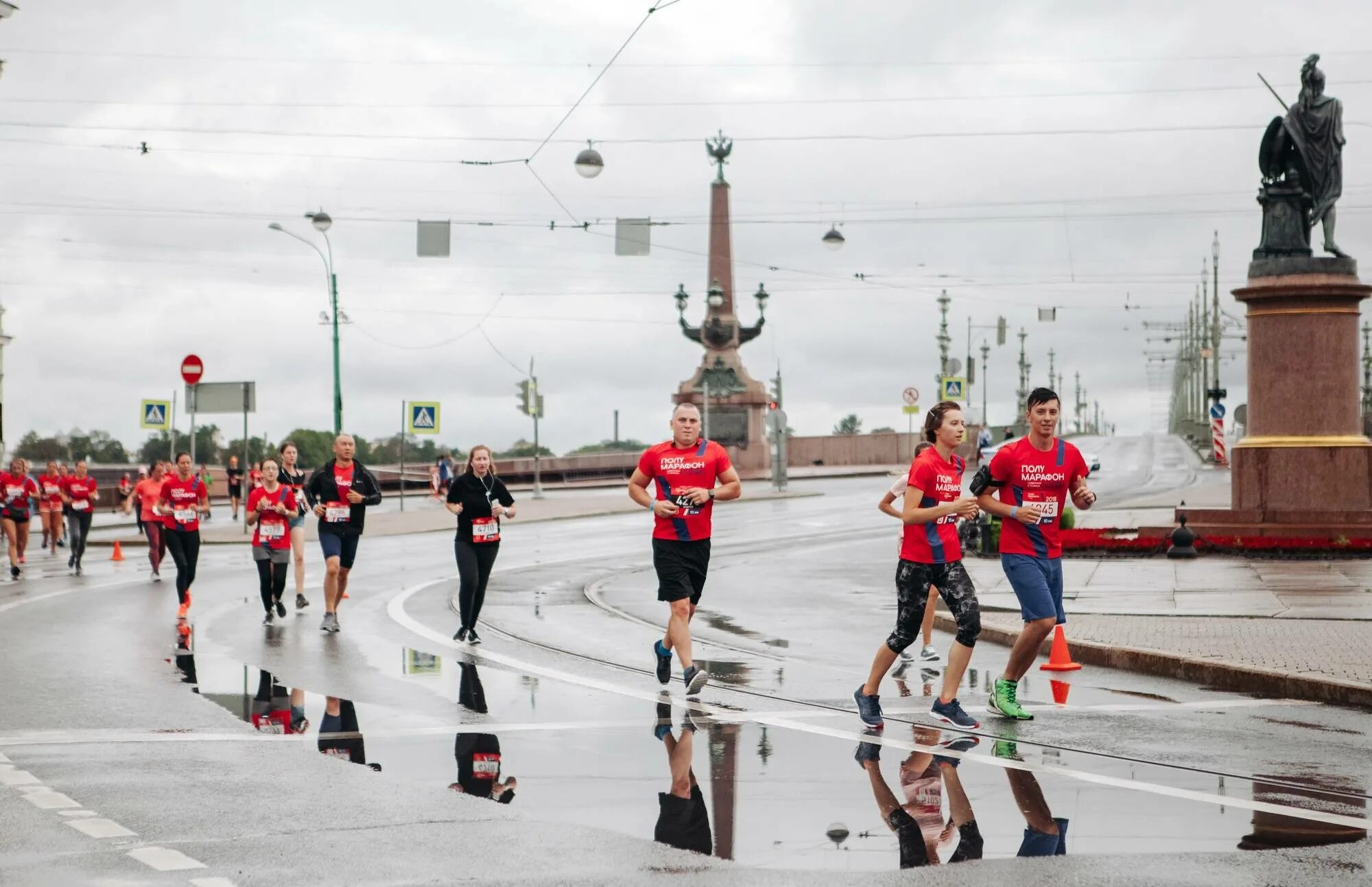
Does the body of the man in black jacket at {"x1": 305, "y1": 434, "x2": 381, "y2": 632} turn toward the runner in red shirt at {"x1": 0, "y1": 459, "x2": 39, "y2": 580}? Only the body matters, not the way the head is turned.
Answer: no

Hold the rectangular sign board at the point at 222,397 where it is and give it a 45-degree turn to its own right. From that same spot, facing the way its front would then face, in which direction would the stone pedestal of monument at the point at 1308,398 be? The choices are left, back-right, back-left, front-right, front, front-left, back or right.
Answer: right

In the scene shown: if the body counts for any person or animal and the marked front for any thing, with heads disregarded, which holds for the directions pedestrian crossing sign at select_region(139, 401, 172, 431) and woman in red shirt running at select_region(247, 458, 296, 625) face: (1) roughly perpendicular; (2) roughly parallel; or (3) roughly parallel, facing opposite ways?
roughly parallel

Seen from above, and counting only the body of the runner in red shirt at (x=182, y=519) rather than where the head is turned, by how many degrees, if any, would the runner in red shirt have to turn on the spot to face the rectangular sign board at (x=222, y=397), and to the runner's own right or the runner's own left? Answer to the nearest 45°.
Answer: approximately 180°

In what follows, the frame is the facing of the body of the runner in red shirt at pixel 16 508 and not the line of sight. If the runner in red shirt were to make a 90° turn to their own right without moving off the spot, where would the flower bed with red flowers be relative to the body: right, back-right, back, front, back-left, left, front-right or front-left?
back-left

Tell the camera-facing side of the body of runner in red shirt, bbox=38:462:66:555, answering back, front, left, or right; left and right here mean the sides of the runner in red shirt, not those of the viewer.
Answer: front

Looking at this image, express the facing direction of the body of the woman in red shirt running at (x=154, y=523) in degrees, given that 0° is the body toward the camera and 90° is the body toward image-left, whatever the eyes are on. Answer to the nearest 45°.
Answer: approximately 315°

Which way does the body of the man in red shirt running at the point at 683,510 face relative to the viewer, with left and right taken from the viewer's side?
facing the viewer

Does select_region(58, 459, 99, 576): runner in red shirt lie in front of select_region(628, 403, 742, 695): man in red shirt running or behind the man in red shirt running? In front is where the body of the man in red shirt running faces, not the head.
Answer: behind

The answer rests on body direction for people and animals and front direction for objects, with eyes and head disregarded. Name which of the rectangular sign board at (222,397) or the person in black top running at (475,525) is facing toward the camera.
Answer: the person in black top running

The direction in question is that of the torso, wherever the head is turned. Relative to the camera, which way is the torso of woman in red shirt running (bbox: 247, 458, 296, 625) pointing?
toward the camera

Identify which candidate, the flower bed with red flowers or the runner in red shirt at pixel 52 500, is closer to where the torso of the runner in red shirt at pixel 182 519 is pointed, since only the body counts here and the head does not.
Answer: the flower bed with red flowers

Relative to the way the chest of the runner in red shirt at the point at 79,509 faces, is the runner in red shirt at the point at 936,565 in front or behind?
in front

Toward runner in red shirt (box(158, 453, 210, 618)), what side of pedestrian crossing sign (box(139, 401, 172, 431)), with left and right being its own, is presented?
front

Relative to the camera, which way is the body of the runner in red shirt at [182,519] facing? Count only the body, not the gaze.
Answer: toward the camera

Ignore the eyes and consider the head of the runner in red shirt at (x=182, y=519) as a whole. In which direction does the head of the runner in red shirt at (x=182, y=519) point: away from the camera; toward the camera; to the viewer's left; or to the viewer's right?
toward the camera

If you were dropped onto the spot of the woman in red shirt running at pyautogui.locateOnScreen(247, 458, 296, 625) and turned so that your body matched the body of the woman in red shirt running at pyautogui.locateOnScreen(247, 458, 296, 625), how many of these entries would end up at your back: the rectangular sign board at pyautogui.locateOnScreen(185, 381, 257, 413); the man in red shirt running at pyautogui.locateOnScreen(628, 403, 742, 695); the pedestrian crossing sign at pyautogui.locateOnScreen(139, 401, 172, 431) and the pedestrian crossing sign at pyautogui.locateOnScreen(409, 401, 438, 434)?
3

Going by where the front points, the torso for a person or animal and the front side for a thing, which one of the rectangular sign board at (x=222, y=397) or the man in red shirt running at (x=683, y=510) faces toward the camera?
the man in red shirt running

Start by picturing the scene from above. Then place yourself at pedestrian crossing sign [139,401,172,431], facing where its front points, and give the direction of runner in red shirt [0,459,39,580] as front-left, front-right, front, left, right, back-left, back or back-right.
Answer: front

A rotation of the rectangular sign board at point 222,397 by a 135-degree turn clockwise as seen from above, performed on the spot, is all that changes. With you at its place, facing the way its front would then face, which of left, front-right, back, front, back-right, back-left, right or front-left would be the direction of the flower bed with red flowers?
front

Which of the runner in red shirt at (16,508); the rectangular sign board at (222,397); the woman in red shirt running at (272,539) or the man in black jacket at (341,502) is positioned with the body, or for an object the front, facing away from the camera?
the rectangular sign board

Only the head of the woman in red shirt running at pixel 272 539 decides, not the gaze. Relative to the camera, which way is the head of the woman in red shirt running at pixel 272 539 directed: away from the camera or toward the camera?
toward the camera

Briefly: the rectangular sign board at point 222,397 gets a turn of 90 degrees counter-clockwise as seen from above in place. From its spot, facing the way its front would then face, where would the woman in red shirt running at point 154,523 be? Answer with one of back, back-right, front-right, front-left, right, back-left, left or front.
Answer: left

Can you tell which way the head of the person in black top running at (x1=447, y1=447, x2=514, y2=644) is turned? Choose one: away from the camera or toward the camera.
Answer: toward the camera
